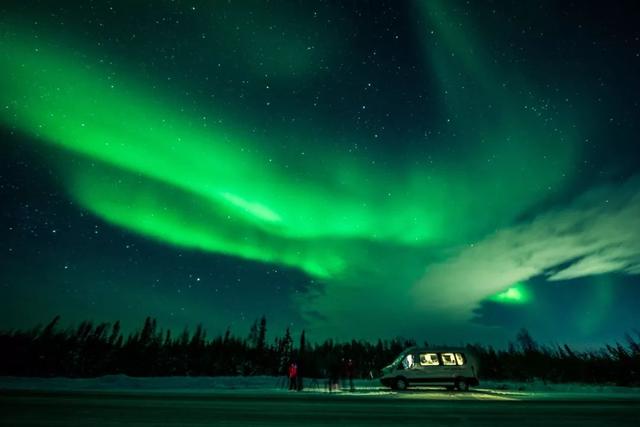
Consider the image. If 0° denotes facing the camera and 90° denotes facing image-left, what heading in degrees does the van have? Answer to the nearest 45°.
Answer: approximately 90°

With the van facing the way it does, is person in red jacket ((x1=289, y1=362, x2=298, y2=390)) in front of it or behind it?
in front
